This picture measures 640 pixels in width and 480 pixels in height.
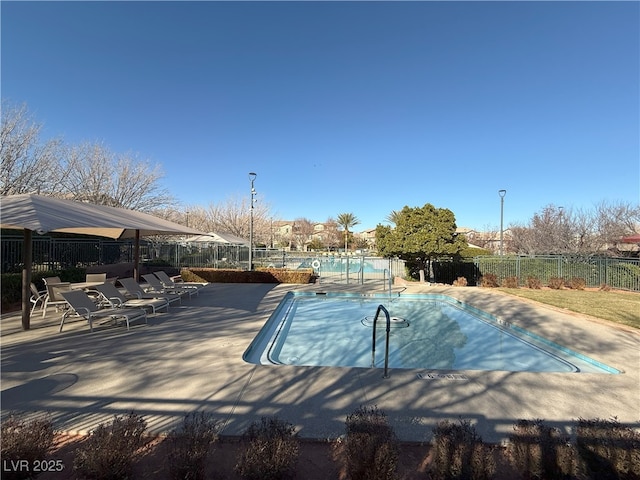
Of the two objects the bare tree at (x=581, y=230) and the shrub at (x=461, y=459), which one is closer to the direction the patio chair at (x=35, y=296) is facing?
the bare tree

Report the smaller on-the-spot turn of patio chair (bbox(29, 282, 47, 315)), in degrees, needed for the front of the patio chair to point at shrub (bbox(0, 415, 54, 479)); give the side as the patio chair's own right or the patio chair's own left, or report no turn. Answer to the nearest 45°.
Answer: approximately 135° to the patio chair's own right

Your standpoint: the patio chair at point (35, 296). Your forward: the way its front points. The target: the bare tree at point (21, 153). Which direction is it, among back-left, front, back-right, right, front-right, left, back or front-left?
front-left

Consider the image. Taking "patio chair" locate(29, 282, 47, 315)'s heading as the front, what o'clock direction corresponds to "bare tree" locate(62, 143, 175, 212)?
The bare tree is roughly at 9 o'clock from the patio chair.

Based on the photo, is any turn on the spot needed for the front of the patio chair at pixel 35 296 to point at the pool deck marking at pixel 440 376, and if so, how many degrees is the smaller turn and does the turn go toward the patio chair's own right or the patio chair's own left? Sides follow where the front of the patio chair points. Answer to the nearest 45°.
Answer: approximately 90° to the patio chair's own right

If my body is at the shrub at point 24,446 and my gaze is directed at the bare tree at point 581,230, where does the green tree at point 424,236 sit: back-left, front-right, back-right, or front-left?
front-left

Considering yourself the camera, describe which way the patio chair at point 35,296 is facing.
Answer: facing away from the viewer and to the right of the viewer

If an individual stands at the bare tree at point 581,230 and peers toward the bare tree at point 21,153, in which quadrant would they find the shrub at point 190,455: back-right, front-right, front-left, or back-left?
front-left
